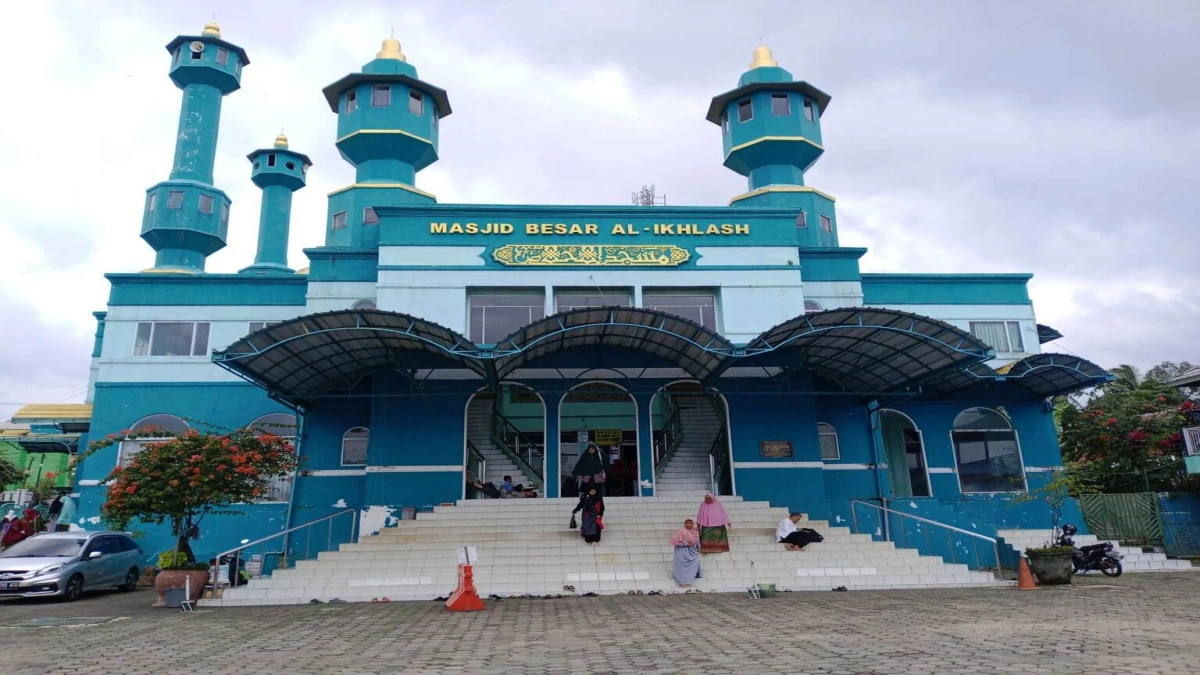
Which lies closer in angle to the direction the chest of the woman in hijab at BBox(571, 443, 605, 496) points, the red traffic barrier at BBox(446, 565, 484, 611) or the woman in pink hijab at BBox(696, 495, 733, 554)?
the red traffic barrier

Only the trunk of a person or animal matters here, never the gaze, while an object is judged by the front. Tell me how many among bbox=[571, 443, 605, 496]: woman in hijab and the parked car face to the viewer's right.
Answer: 0

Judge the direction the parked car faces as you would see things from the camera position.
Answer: facing the viewer and to the left of the viewer

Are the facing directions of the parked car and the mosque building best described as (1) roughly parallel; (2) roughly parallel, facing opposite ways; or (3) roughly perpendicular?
roughly parallel

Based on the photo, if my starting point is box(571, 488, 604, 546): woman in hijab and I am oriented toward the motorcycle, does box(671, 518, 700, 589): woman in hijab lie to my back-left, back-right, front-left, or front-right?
front-right

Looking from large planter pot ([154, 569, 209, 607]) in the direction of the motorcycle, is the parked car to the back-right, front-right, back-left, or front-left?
back-left

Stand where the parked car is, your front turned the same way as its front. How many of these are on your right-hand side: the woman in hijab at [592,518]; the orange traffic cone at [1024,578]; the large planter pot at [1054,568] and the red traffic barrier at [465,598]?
0

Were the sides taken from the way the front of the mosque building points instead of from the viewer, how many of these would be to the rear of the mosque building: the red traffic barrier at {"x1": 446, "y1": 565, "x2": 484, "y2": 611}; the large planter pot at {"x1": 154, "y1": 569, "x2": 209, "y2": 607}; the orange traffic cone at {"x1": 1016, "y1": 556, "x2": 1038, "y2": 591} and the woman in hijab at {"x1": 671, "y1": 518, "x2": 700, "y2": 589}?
0

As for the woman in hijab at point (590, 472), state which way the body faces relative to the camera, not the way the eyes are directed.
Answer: toward the camera

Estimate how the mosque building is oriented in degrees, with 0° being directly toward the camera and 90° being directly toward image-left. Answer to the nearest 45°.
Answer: approximately 0°

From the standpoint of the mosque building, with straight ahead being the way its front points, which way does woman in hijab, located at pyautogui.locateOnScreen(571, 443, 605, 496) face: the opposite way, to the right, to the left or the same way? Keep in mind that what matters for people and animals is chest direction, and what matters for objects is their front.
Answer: the same way

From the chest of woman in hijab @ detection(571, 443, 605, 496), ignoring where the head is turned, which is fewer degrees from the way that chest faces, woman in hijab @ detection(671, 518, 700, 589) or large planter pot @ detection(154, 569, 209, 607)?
the woman in hijab

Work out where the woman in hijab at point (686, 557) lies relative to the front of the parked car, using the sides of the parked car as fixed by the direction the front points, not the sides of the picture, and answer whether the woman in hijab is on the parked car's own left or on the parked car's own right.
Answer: on the parked car's own left

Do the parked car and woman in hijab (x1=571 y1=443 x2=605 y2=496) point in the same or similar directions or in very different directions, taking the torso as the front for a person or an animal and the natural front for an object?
same or similar directions

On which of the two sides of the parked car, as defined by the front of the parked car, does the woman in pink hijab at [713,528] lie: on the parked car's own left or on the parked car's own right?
on the parked car's own left

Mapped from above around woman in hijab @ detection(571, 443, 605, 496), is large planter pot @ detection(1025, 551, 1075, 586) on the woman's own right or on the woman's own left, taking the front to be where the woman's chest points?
on the woman's own left

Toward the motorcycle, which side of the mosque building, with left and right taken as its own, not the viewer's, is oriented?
left
